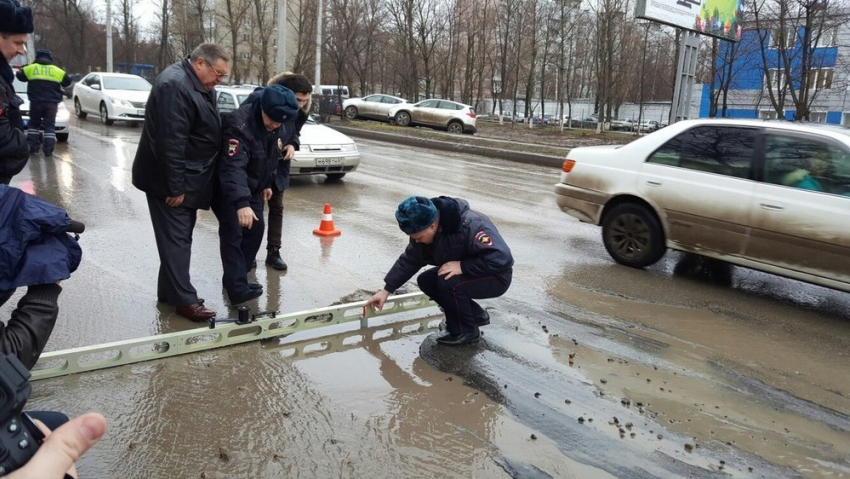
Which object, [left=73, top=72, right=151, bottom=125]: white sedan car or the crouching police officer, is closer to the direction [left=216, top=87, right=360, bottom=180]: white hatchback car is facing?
the crouching police officer

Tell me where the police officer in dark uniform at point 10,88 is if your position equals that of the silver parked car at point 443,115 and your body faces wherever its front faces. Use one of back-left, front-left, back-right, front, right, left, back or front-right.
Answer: left

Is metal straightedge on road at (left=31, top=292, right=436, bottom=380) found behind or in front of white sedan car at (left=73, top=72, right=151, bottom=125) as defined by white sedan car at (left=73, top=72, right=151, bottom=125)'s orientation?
in front

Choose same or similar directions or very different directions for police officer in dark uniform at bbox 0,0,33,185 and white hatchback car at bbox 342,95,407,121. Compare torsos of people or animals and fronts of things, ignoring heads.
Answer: very different directions

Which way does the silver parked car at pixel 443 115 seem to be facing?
to the viewer's left

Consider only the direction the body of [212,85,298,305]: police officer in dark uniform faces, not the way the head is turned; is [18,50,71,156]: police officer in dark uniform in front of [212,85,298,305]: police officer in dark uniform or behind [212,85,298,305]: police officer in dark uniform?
behind

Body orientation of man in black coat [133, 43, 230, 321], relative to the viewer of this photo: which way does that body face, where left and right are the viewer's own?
facing to the right of the viewer

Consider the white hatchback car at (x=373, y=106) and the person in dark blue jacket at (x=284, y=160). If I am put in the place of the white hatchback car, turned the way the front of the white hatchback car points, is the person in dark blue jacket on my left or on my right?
on my left

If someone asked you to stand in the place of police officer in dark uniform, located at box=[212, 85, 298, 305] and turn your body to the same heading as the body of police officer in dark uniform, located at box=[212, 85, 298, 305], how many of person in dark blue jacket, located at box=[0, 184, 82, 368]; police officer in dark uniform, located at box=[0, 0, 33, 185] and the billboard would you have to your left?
1
